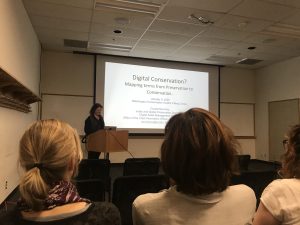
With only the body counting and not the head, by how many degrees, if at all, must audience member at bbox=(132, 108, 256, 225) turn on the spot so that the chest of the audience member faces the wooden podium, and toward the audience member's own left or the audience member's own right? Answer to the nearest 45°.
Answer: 0° — they already face it

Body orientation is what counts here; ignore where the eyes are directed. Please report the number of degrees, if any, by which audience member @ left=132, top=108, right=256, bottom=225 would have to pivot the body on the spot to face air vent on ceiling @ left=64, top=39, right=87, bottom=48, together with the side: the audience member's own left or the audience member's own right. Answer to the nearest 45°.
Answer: approximately 45° to the audience member's own left

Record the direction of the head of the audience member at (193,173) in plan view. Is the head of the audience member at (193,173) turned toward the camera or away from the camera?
away from the camera

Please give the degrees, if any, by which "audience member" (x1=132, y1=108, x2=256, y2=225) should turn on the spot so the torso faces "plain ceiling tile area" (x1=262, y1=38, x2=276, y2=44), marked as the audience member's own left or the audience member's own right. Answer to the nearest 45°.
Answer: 0° — they already face it

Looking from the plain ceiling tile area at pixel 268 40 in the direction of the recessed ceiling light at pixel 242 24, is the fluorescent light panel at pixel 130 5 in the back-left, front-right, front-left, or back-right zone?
front-right

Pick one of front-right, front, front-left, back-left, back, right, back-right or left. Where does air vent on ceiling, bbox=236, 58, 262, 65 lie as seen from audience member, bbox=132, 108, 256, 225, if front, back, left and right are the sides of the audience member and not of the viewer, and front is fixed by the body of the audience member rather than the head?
front

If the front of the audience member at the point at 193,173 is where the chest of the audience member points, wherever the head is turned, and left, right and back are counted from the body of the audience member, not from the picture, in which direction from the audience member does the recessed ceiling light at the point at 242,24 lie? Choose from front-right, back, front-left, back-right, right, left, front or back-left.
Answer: front

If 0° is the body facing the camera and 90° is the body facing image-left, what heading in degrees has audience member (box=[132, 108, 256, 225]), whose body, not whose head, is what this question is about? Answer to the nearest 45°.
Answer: approximately 180°

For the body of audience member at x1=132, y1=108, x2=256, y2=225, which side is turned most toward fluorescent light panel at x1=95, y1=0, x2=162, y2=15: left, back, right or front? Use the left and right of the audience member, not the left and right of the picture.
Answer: front
